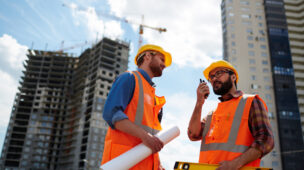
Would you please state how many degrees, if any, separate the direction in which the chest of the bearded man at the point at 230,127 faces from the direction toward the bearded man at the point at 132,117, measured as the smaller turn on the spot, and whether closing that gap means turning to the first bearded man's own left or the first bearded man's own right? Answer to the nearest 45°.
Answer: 0° — they already face them

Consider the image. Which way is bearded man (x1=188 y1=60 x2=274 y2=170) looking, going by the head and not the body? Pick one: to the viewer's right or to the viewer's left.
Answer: to the viewer's left
